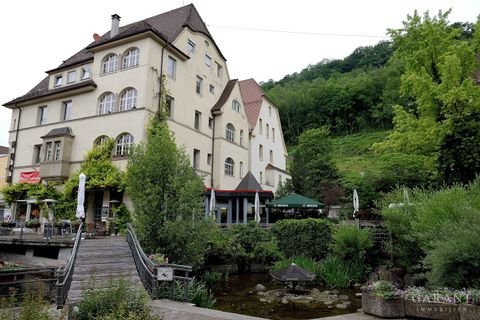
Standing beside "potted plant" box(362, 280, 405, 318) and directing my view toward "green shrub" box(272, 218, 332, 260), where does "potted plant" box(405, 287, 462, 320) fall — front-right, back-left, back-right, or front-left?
back-right

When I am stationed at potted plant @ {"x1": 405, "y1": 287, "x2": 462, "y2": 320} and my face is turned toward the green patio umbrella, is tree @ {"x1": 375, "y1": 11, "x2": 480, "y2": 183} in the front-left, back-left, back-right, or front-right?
front-right
